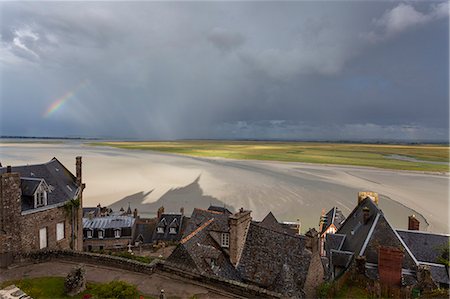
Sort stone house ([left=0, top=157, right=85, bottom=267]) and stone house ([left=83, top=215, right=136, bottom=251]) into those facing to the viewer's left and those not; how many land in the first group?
0

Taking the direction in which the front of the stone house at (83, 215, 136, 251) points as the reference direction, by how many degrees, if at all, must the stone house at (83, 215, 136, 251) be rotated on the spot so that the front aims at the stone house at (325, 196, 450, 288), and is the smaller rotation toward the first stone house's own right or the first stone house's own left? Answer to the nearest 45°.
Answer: approximately 45° to the first stone house's own left

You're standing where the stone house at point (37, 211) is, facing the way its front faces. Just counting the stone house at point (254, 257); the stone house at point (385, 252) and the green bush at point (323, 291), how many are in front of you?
3

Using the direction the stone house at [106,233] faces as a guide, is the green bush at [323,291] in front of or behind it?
in front

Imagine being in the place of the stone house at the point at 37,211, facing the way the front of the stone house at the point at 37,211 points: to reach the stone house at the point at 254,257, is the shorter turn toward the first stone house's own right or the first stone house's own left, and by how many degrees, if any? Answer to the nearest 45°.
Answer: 0° — it already faces it

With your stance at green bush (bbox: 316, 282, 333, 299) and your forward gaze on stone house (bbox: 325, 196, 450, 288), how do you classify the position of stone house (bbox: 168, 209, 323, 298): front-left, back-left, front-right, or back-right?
back-left

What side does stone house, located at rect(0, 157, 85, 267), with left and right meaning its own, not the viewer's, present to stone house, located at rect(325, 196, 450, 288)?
front

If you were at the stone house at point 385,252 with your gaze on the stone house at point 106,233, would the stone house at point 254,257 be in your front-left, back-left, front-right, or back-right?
front-left

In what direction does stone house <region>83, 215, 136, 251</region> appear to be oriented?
toward the camera

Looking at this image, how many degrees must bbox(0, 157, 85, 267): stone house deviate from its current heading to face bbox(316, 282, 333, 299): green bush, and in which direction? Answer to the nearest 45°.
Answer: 0° — it already faces it

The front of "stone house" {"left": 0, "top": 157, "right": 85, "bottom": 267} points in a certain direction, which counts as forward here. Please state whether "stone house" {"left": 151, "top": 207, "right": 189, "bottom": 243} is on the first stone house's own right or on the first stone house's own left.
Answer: on the first stone house's own left

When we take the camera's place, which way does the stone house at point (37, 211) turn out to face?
facing the viewer and to the right of the viewer

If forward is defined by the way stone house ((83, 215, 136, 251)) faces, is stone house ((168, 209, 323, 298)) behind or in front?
in front
